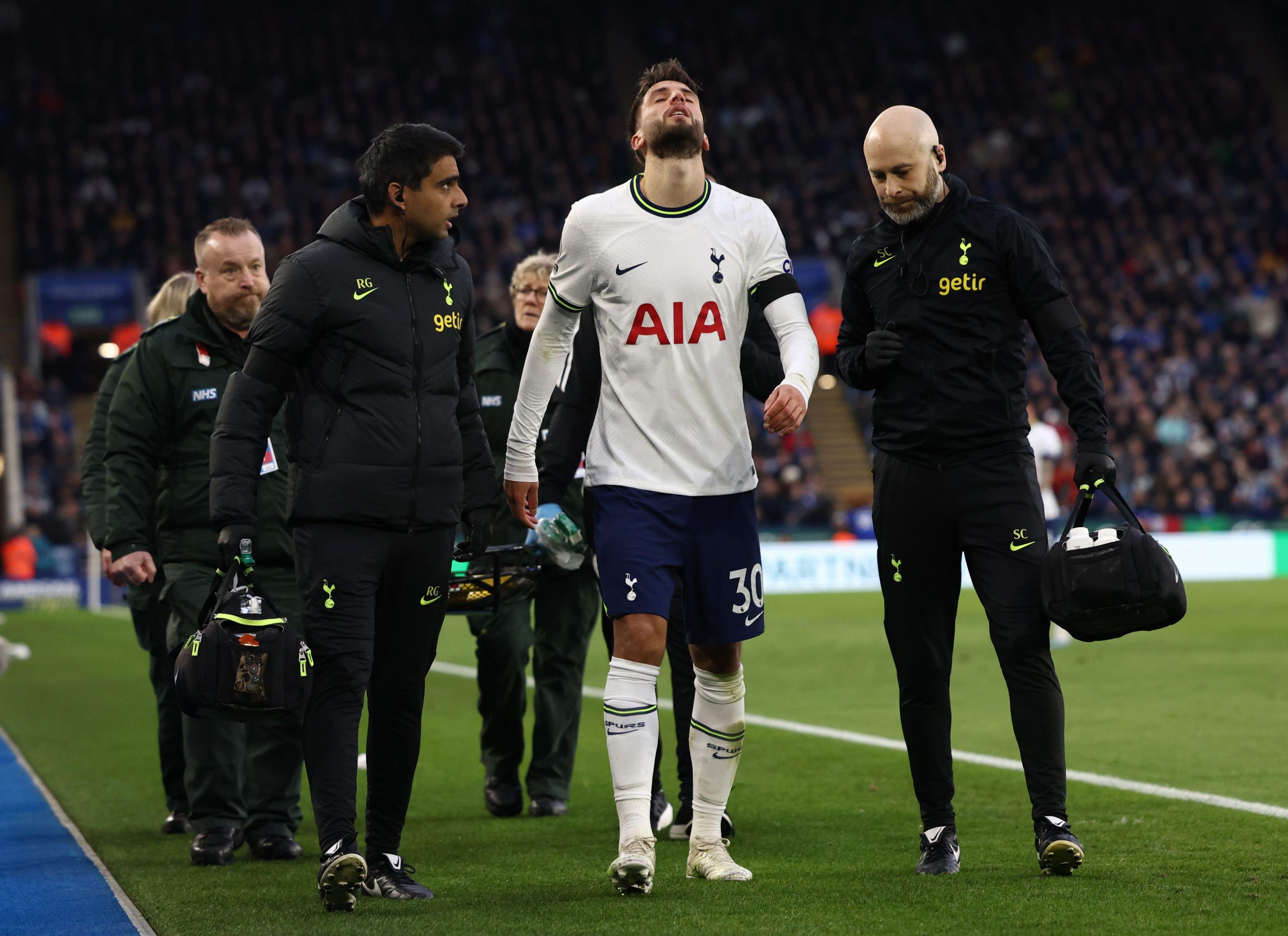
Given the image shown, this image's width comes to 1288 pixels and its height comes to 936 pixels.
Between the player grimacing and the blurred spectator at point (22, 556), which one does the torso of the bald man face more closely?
the player grimacing

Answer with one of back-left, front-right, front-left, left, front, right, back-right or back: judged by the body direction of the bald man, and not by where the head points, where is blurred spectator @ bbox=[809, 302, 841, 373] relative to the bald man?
back

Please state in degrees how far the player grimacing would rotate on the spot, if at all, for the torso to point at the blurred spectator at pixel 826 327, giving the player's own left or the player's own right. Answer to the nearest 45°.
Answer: approximately 180°

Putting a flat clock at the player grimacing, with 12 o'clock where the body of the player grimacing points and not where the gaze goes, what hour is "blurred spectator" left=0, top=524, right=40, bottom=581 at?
The blurred spectator is roughly at 5 o'clock from the player grimacing.

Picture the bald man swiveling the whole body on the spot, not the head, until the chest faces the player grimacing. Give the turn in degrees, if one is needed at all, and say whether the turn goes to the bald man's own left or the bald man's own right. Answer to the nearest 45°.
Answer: approximately 45° to the bald man's own right

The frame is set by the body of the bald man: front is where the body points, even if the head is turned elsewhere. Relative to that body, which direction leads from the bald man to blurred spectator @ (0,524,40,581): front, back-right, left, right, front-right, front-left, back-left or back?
back-right

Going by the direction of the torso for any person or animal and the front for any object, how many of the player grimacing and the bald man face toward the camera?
2

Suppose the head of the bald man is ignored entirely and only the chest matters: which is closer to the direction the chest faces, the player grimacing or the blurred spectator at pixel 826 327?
the player grimacing

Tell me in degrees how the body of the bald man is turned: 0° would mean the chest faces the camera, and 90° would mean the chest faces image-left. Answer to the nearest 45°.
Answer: approximately 0°
